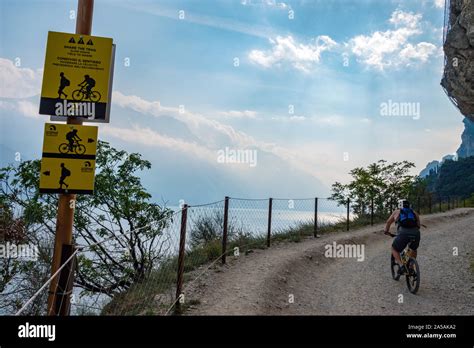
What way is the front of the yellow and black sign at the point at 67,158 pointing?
toward the camera

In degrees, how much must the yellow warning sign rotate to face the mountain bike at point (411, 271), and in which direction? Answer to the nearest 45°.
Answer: approximately 90° to its left

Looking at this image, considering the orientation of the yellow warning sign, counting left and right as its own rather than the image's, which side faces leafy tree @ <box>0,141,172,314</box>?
back

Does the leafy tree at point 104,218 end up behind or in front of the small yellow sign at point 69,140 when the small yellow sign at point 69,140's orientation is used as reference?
behind

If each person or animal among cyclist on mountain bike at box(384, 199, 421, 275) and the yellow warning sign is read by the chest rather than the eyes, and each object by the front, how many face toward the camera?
1

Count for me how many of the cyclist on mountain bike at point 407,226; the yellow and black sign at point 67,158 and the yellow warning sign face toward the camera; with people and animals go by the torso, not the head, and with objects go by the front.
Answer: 2

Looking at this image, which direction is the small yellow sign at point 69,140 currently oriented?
toward the camera

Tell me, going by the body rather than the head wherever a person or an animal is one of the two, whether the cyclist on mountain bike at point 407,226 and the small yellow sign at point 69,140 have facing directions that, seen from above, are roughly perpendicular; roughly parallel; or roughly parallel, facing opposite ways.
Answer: roughly parallel, facing opposite ways

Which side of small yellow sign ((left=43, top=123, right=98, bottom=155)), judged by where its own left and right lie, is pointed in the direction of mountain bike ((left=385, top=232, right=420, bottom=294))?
left

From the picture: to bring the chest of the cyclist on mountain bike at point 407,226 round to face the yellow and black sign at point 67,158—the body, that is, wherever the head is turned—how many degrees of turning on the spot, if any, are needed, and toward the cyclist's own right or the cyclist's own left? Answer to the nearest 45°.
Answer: approximately 90° to the cyclist's own left

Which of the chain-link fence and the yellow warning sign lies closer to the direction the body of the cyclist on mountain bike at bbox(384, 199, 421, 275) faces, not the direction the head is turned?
the chain-link fence

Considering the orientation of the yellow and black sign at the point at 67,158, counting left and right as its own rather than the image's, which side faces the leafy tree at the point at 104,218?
back

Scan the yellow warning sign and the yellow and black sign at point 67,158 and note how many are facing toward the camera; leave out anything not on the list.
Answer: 2

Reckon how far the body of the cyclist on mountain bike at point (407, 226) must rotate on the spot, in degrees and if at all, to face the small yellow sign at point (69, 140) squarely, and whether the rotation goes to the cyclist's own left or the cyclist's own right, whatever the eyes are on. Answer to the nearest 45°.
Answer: approximately 90° to the cyclist's own left

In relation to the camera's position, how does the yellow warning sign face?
facing the viewer
